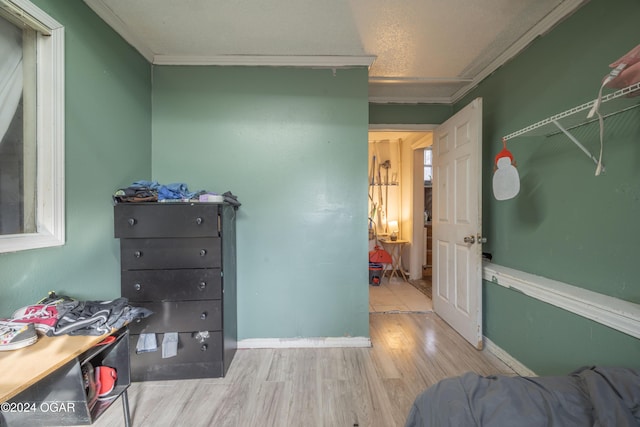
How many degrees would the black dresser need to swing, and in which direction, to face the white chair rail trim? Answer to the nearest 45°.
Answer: approximately 45° to its left

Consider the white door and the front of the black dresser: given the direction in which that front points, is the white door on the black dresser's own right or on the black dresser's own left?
on the black dresser's own left

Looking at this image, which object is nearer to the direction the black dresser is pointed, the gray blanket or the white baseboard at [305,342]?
the gray blanket

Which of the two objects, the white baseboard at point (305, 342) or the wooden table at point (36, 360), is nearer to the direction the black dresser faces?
the wooden table

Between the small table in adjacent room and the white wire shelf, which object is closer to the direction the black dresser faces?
the white wire shelf

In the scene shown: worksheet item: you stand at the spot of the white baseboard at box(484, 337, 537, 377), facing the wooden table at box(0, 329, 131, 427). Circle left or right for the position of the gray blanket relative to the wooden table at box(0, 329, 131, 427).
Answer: left

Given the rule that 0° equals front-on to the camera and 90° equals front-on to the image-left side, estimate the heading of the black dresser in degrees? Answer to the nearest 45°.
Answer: approximately 0°

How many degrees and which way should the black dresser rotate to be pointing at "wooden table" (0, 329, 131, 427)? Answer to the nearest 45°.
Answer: approximately 45° to its right

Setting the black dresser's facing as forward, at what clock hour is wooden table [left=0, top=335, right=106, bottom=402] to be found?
The wooden table is roughly at 1 o'clock from the black dresser.

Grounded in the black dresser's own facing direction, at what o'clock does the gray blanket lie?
The gray blanket is roughly at 11 o'clock from the black dresser.
